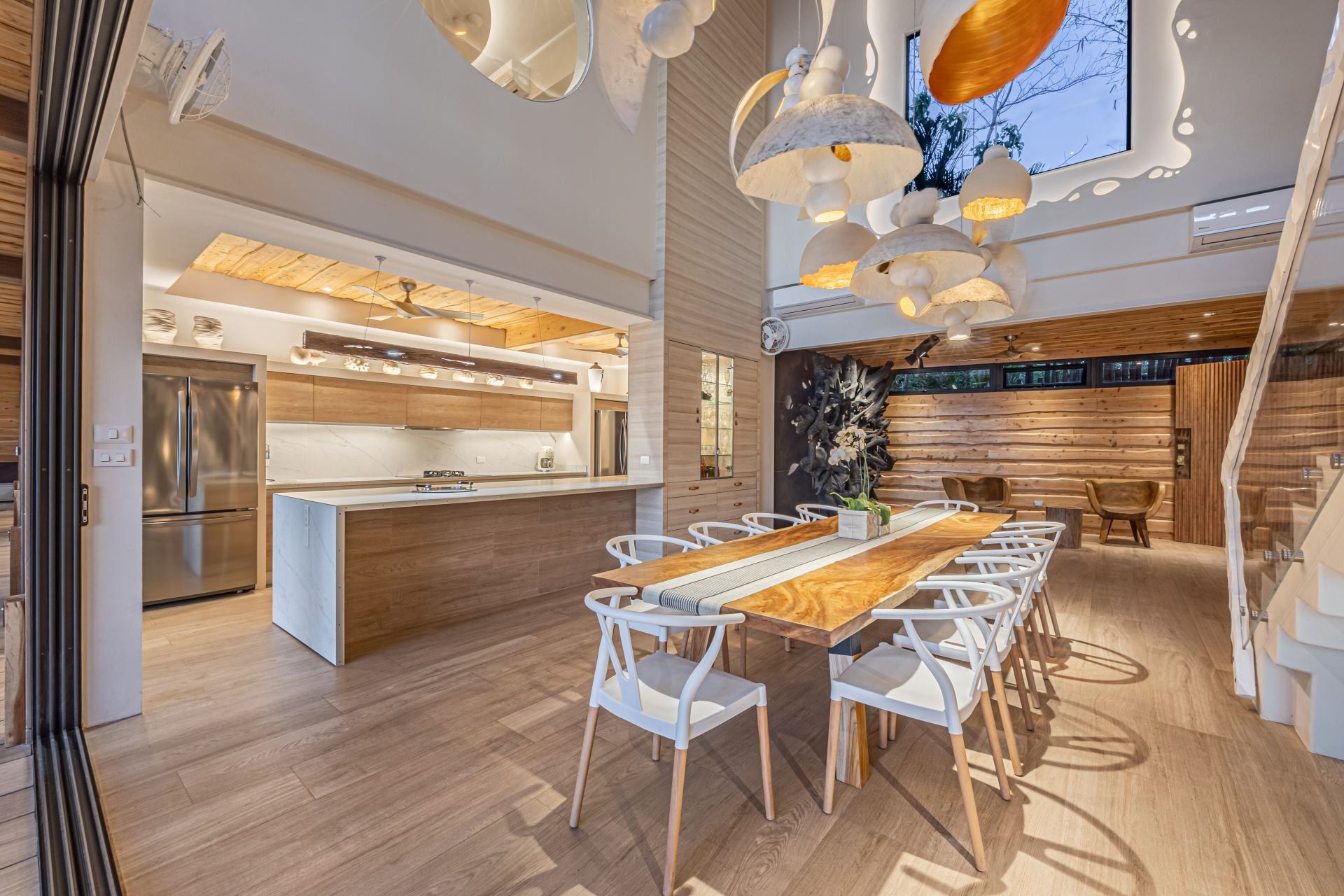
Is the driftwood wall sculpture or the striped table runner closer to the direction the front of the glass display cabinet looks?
the striped table runner

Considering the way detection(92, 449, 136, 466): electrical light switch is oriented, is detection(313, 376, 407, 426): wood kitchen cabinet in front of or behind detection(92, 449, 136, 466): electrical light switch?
behind

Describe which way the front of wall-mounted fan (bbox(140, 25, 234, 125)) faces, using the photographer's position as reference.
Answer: facing to the right of the viewer

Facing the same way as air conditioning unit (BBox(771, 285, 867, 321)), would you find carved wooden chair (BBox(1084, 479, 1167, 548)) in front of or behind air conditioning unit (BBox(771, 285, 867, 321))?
behind

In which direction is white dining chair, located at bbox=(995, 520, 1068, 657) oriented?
to the viewer's left

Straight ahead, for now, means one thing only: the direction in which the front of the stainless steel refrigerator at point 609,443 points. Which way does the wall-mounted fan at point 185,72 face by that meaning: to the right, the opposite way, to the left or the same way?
to the left

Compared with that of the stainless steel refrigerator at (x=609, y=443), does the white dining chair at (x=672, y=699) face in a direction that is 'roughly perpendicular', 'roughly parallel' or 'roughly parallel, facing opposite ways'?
roughly perpendicular
